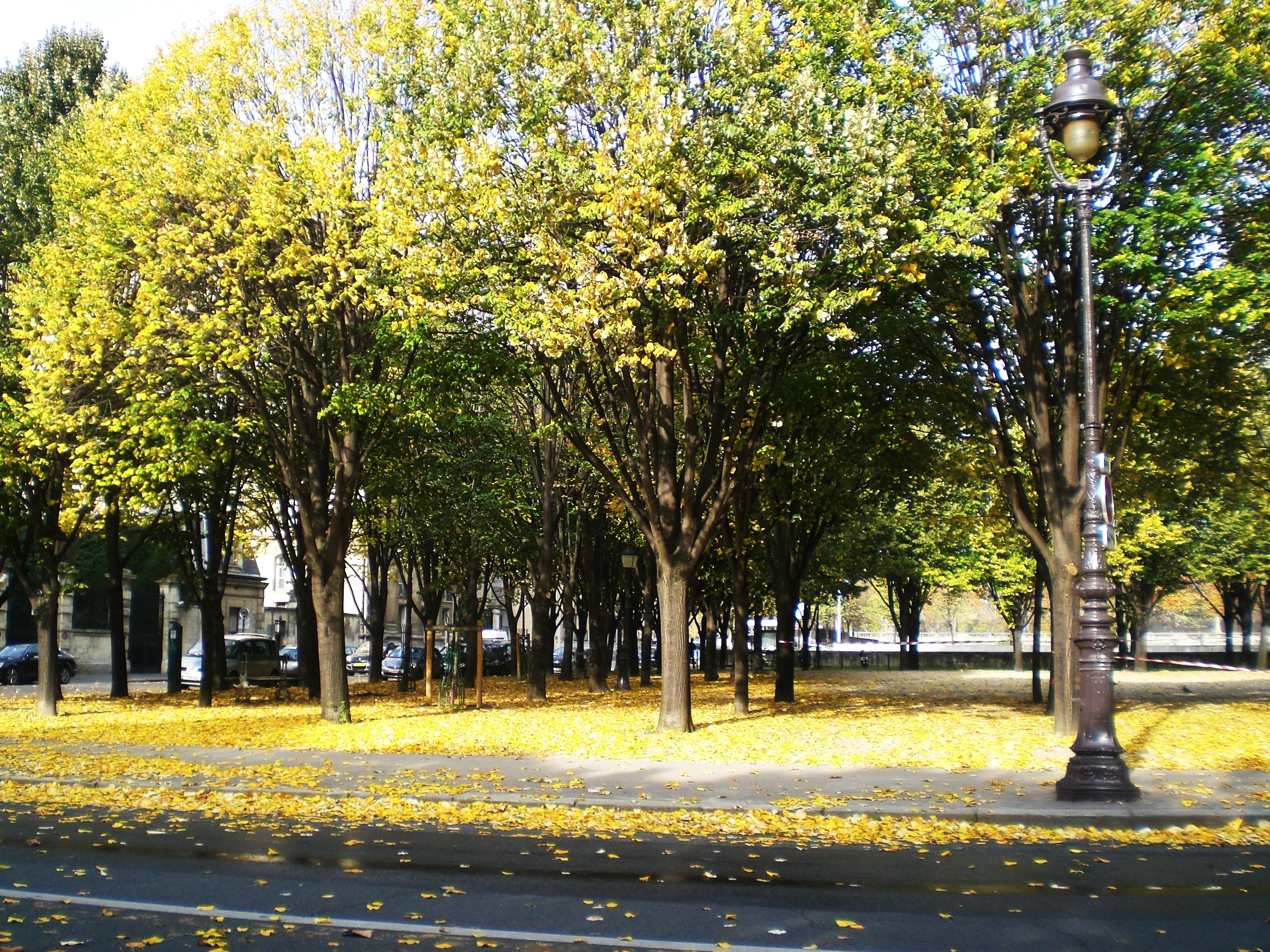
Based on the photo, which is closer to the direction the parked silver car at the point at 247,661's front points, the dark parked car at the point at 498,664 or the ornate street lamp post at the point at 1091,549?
the ornate street lamp post

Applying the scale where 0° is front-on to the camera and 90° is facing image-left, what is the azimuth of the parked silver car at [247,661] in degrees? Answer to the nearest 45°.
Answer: approximately 45°

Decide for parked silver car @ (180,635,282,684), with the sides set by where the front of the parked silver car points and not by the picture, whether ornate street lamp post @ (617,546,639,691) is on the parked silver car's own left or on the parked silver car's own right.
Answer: on the parked silver car's own left

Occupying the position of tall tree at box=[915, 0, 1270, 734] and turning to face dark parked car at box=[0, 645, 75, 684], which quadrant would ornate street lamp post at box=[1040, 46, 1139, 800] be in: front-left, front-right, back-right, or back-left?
back-left

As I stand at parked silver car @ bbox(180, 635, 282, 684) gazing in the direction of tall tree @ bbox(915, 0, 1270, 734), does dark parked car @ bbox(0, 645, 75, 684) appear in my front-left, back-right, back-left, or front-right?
back-right

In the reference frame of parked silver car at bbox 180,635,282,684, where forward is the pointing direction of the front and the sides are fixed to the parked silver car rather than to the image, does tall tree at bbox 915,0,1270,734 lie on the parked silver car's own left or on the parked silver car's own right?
on the parked silver car's own left

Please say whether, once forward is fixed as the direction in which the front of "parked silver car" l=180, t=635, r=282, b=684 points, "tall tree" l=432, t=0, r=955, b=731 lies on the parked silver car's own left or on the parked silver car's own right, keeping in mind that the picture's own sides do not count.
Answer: on the parked silver car's own left
